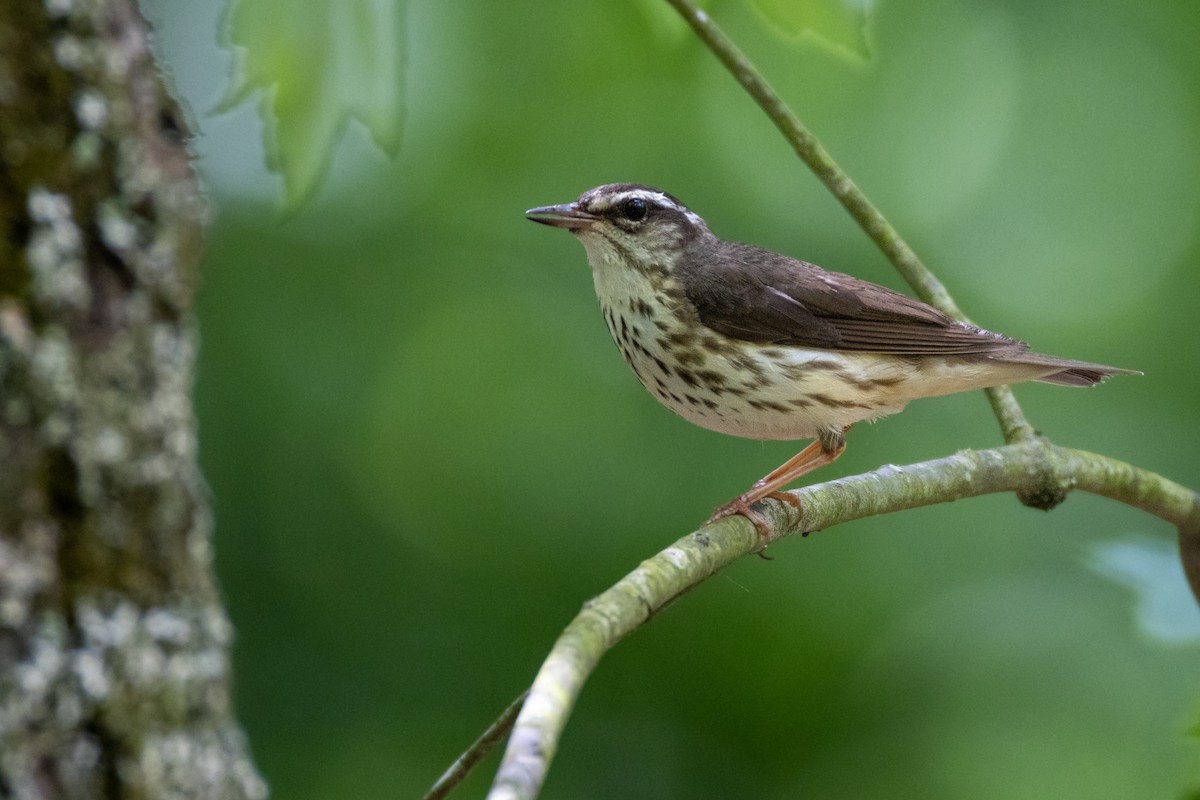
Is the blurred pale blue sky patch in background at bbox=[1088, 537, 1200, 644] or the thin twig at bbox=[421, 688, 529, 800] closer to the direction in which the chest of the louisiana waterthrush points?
the thin twig

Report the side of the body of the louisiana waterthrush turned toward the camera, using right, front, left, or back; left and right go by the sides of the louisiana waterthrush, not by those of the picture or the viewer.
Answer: left
